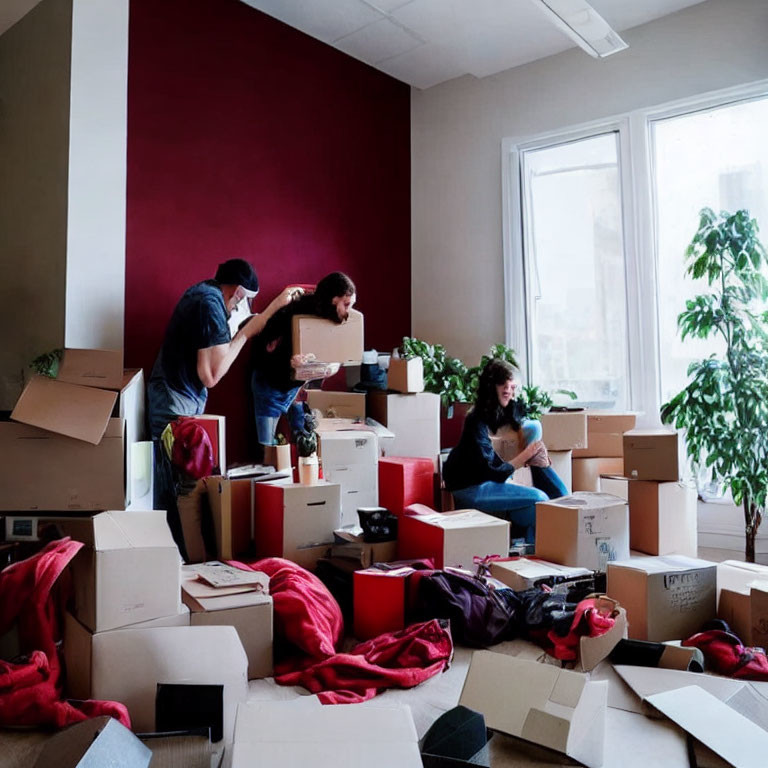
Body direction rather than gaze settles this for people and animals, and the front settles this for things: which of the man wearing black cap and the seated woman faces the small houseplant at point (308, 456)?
the man wearing black cap

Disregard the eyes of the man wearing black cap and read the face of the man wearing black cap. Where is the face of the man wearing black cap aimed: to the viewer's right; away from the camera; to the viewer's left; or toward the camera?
to the viewer's right

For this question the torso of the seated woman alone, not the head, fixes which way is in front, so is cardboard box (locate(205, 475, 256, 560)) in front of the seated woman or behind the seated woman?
behind

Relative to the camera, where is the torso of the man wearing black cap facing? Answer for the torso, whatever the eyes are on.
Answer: to the viewer's right

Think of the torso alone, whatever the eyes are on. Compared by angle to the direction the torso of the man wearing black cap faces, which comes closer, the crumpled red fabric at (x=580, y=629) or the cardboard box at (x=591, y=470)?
the cardboard box

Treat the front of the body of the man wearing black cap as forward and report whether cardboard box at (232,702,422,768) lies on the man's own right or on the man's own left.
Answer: on the man's own right

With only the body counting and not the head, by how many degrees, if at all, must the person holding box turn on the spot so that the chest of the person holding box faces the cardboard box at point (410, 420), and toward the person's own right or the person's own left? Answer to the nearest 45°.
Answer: approximately 45° to the person's own left
